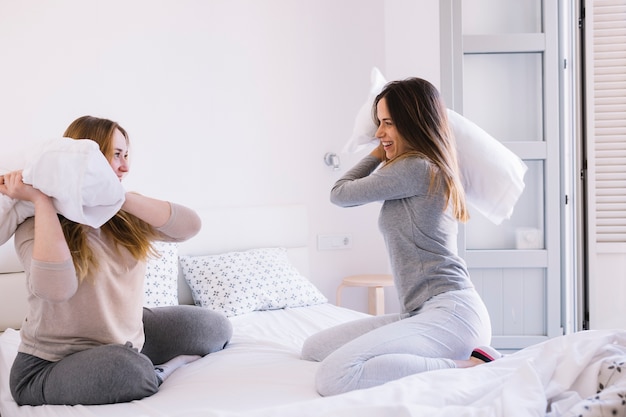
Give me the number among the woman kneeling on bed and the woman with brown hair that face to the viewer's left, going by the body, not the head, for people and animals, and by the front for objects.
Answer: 1

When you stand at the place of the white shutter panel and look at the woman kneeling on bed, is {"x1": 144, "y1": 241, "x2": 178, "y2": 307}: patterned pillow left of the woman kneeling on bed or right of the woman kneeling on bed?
right

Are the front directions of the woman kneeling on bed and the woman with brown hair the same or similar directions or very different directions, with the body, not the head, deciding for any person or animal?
very different directions

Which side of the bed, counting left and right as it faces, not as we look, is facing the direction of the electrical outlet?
back
